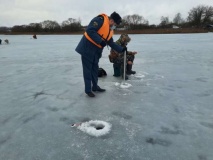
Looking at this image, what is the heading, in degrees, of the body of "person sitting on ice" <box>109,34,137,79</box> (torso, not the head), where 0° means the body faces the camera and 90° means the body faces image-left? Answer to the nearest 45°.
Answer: approximately 315°
